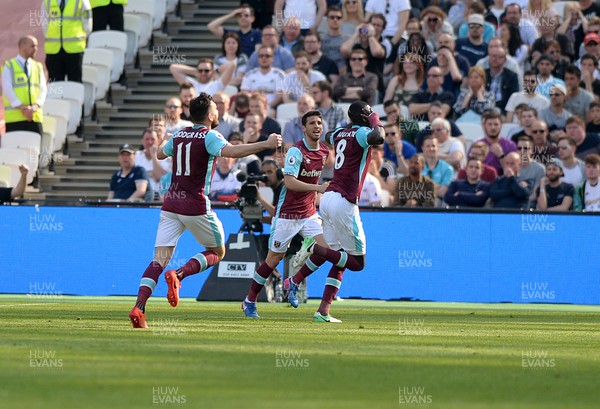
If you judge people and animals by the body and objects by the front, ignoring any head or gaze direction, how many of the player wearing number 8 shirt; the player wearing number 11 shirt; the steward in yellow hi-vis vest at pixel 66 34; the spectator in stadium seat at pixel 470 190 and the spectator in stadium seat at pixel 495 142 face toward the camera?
3

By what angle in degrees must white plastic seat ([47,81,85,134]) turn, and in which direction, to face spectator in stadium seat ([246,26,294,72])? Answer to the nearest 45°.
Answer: approximately 135° to its left

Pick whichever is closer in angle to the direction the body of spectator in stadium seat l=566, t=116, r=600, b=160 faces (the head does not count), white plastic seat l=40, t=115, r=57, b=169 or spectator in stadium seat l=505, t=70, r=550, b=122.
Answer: the white plastic seat

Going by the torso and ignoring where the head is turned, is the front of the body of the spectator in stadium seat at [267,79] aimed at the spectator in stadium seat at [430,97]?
no

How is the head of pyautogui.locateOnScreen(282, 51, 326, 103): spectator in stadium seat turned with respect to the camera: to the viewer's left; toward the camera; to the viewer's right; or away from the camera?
toward the camera

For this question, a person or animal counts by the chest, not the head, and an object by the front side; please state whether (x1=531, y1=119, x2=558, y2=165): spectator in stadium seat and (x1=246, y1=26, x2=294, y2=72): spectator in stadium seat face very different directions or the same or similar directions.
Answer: same or similar directions

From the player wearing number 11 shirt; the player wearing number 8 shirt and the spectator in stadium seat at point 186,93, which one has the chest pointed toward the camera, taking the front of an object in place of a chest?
the spectator in stadium seat

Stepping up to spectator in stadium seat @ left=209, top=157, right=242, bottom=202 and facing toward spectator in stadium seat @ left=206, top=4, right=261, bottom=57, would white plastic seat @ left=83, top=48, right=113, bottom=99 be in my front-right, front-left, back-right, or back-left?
front-left

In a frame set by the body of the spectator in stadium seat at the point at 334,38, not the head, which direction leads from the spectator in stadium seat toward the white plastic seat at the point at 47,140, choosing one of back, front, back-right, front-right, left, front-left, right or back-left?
right

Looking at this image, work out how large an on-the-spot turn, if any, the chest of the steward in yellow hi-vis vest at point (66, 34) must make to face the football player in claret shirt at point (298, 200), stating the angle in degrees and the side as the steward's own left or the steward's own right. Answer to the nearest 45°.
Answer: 0° — they already face them

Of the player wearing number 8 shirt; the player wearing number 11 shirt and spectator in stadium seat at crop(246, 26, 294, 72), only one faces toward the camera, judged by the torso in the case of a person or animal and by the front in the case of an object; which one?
the spectator in stadium seat

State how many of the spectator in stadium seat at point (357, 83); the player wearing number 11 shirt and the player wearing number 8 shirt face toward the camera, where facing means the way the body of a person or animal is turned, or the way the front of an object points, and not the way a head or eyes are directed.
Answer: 1

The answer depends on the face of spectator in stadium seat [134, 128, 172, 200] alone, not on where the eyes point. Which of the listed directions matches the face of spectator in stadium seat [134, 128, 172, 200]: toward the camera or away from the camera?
toward the camera

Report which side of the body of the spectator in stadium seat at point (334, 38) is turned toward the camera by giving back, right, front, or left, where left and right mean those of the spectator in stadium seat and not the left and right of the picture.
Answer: front

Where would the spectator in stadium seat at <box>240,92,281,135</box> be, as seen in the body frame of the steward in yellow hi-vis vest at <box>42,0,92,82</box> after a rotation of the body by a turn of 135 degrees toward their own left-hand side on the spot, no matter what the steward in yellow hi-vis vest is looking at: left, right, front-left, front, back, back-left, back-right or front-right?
right

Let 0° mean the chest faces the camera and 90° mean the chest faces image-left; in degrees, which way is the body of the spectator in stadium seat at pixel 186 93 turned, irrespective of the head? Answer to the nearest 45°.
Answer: approximately 0°

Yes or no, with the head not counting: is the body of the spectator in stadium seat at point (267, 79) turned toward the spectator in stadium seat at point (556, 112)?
no

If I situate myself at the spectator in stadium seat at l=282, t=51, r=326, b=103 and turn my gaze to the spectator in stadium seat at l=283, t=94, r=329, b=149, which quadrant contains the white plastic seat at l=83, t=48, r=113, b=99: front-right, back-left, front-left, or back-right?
back-right

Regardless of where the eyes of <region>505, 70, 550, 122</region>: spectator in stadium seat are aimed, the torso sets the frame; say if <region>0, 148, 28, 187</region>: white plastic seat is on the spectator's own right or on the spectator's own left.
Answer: on the spectator's own right
